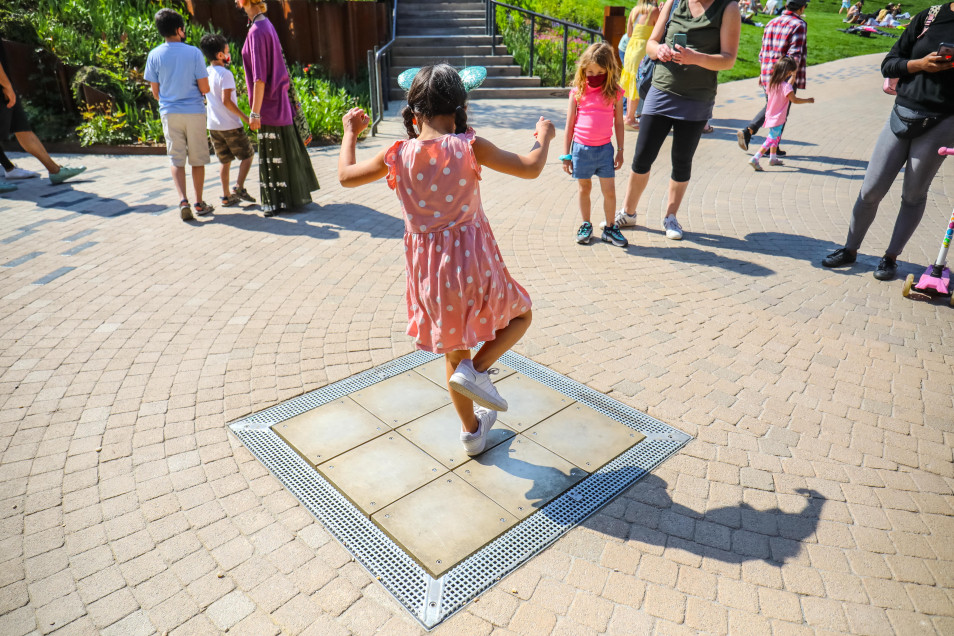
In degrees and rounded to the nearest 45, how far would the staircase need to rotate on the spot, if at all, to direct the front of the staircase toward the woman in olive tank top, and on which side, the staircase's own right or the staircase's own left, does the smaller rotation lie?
0° — it already faces them

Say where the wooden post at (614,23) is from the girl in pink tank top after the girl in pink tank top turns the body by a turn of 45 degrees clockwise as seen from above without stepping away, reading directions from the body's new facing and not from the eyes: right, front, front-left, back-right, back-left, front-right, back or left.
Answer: back-right

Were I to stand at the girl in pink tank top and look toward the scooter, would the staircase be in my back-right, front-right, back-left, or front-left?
back-left

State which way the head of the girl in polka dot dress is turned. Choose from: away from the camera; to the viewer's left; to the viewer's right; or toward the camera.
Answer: away from the camera

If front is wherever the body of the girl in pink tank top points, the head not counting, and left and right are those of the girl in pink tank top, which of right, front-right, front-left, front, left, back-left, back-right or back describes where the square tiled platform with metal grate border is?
front

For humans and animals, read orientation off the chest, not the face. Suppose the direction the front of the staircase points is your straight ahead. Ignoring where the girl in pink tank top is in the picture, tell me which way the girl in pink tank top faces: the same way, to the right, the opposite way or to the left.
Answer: the same way

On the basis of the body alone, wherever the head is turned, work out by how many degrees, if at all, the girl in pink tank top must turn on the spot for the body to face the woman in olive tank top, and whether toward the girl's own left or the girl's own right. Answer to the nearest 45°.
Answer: approximately 90° to the girl's own left

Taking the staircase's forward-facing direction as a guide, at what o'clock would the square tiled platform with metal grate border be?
The square tiled platform with metal grate border is roughly at 12 o'clock from the staircase.

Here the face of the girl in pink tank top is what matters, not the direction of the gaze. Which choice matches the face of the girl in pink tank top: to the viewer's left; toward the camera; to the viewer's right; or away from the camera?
toward the camera

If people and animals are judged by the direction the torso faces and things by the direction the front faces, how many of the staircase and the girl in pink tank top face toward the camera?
2

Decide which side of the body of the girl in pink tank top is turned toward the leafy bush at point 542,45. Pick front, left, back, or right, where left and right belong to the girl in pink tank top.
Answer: back

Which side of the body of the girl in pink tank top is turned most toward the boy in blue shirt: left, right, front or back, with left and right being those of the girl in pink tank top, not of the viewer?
right

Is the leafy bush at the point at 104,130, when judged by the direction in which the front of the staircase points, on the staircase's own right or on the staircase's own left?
on the staircase's own right

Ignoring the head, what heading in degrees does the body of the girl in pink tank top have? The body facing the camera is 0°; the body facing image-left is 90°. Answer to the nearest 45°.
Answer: approximately 0°

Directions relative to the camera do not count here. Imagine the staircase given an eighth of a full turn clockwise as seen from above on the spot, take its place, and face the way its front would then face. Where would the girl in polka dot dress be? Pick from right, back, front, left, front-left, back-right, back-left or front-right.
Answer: front-left

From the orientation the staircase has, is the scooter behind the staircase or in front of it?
in front

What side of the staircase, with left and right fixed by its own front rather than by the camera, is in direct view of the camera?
front
